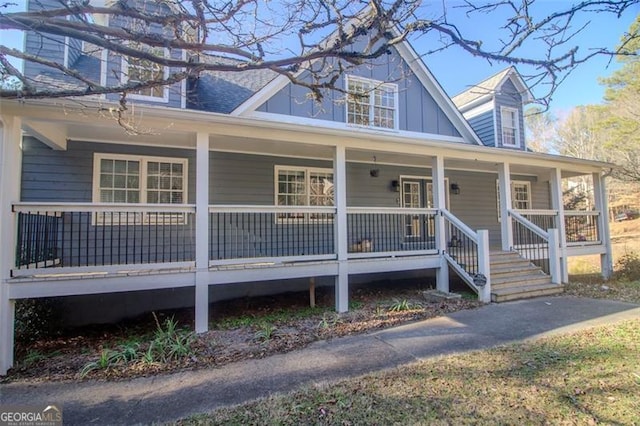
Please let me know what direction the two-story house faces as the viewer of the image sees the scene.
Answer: facing the viewer and to the right of the viewer

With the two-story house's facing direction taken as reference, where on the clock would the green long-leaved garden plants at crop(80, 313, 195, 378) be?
The green long-leaved garden plants is roughly at 2 o'clock from the two-story house.

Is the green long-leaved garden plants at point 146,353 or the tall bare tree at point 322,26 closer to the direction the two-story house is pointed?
the tall bare tree

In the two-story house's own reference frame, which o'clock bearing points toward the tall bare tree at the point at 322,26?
The tall bare tree is roughly at 1 o'clock from the two-story house.
